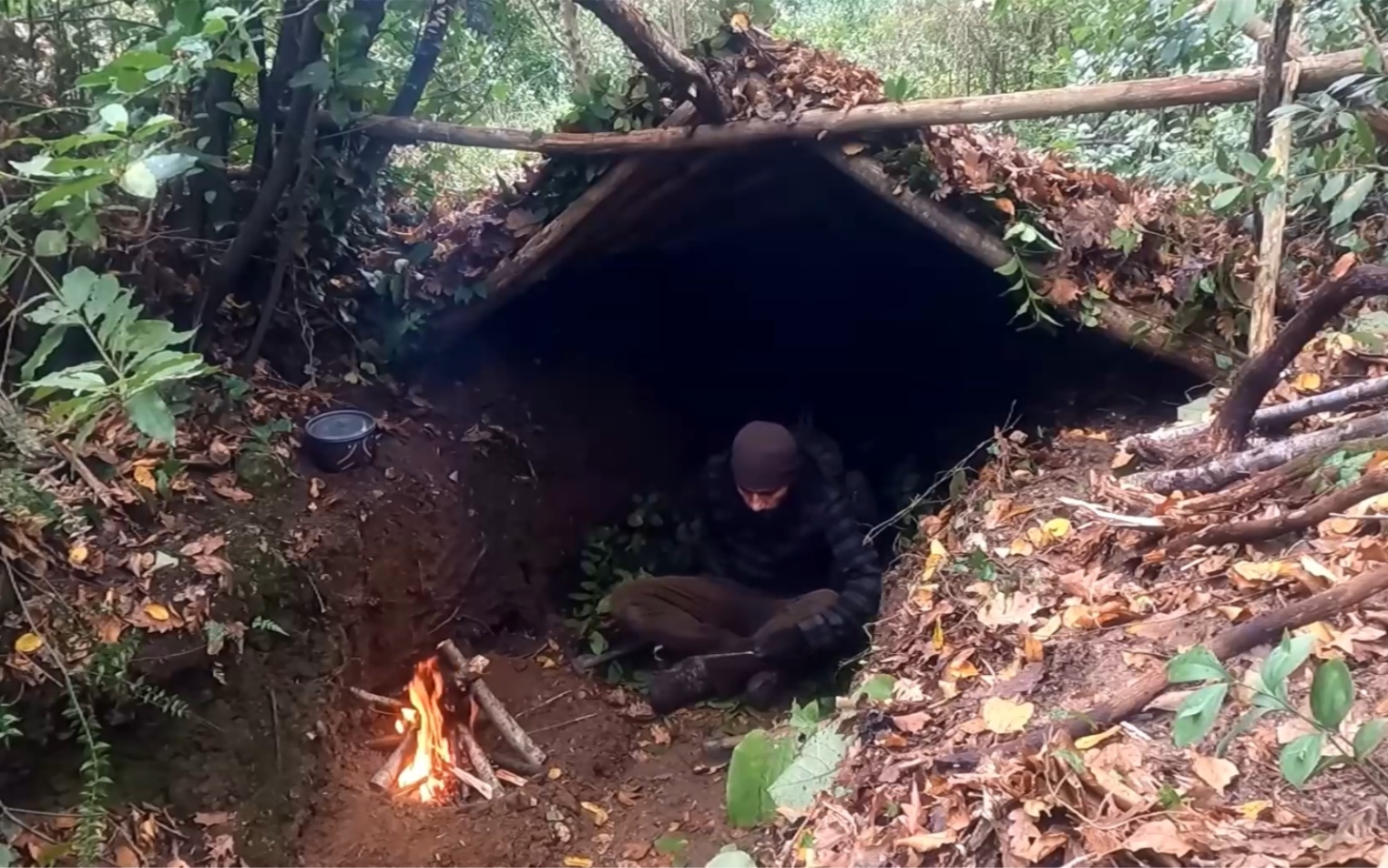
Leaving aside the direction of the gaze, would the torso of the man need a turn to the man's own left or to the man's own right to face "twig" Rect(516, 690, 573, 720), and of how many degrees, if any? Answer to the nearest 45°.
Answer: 0° — they already face it

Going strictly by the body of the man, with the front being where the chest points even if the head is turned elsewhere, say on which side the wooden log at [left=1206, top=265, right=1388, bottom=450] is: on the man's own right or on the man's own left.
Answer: on the man's own left

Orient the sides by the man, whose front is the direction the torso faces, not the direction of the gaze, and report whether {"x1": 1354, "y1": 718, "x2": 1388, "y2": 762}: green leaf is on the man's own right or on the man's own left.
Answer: on the man's own left

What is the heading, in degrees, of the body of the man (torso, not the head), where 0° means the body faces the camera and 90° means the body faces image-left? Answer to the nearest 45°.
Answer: approximately 45°

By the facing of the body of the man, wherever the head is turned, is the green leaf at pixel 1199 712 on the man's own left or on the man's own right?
on the man's own left

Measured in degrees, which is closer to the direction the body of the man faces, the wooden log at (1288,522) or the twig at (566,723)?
the twig

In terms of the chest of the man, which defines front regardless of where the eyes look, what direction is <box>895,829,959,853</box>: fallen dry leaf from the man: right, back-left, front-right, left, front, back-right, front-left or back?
front-left

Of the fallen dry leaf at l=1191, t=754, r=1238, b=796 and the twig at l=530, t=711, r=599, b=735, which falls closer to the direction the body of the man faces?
the twig
